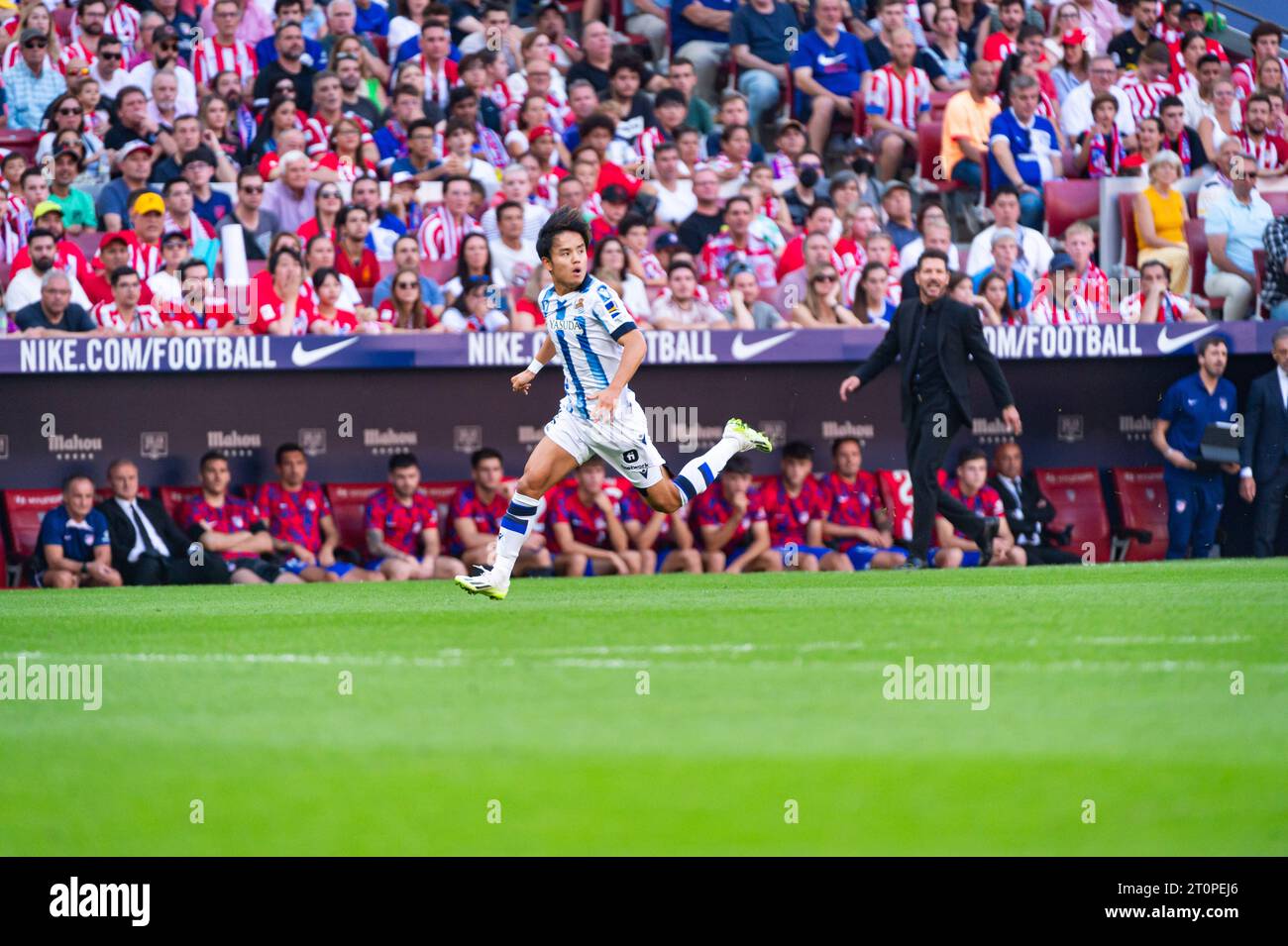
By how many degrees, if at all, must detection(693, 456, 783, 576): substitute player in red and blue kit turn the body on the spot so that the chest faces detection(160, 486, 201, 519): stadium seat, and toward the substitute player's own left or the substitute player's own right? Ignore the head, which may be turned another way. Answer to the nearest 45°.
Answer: approximately 90° to the substitute player's own right

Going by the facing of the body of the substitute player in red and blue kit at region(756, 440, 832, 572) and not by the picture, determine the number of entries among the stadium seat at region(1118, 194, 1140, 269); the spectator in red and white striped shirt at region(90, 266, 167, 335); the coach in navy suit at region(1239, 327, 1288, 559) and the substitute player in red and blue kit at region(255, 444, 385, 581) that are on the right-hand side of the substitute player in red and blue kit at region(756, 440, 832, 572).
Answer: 2

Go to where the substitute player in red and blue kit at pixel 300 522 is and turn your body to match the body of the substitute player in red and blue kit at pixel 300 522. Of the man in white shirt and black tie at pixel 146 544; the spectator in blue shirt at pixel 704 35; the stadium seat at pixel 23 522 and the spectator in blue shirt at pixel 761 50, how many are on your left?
2

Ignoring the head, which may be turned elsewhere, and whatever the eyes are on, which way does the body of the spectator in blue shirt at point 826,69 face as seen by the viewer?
toward the camera

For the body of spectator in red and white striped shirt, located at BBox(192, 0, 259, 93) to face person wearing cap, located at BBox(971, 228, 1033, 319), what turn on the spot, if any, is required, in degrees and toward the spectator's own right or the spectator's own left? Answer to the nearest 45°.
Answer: approximately 90° to the spectator's own left

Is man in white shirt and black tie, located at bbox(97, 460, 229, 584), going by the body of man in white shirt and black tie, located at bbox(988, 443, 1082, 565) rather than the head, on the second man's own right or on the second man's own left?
on the second man's own right

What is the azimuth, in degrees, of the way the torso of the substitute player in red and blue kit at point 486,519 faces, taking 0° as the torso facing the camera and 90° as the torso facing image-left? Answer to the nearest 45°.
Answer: approximately 315°

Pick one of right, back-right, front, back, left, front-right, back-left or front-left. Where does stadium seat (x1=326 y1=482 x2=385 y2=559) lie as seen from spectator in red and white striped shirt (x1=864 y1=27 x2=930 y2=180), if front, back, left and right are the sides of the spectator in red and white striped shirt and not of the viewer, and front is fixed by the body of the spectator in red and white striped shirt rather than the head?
front-right

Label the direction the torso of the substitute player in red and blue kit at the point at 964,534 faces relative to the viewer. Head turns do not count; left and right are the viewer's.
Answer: facing the viewer

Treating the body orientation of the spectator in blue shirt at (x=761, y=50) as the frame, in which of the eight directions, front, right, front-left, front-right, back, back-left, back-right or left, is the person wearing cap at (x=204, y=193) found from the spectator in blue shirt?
front-right

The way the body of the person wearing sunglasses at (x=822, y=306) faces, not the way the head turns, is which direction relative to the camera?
toward the camera
